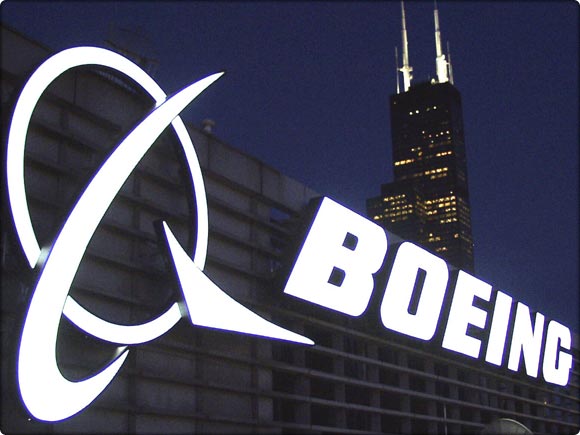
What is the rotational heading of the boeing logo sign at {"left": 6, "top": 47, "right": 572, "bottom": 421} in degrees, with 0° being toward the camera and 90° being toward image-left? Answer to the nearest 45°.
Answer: approximately 315°
